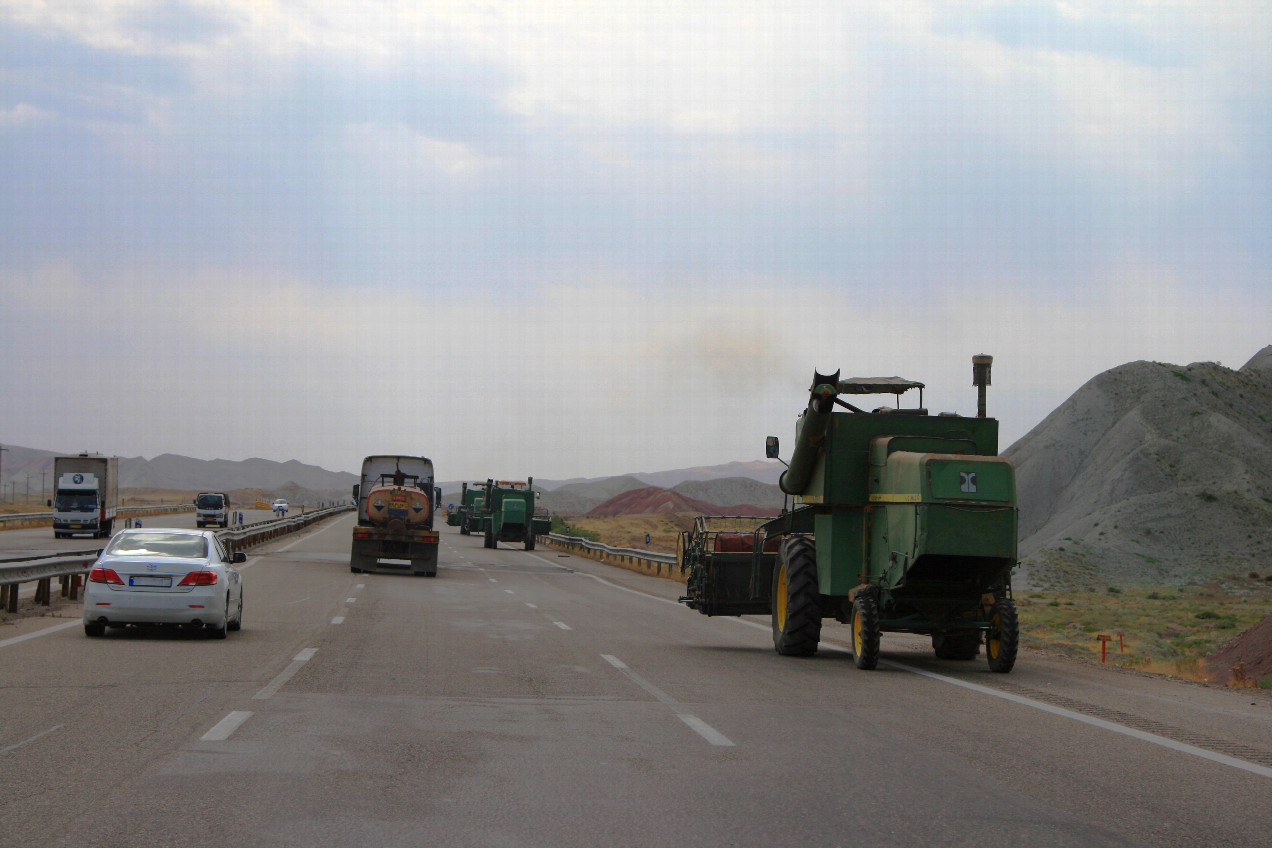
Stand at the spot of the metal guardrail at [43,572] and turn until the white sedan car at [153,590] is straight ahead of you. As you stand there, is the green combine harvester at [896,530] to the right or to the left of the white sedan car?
left

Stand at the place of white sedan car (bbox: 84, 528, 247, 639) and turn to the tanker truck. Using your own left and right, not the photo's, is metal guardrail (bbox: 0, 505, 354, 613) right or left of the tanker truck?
left

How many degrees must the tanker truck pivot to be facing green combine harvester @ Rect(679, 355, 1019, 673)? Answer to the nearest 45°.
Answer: approximately 180°

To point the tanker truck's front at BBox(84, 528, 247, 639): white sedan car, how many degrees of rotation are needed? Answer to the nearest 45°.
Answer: approximately 180°

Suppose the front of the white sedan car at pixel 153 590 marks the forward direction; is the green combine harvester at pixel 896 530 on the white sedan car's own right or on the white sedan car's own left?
on the white sedan car's own right

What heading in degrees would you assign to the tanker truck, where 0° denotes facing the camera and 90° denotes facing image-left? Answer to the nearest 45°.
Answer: approximately 180°

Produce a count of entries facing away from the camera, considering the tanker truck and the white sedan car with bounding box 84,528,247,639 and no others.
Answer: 2

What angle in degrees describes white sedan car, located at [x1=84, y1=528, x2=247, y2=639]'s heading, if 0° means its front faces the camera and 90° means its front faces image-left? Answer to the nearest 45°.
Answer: approximately 180°

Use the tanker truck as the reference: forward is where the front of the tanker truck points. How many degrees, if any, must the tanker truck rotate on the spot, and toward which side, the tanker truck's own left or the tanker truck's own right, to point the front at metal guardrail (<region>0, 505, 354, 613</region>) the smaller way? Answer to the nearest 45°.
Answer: approximately 180°
